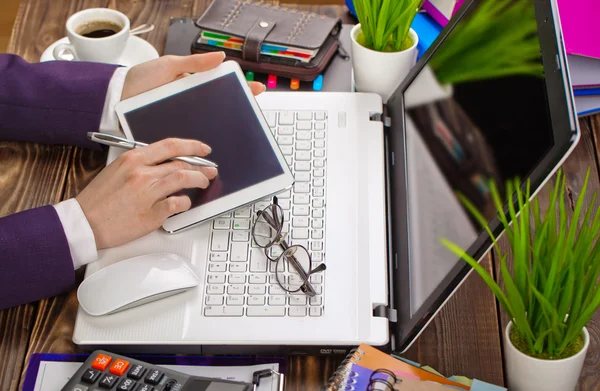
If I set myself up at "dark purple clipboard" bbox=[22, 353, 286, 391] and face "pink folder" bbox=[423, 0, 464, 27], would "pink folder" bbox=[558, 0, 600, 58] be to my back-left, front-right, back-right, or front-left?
front-right

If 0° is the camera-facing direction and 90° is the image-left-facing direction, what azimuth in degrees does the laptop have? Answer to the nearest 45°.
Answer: approximately 90°

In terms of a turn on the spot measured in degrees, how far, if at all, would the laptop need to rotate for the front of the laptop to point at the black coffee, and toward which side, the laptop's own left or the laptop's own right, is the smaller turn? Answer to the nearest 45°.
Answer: approximately 45° to the laptop's own right

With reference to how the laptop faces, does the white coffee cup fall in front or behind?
in front
